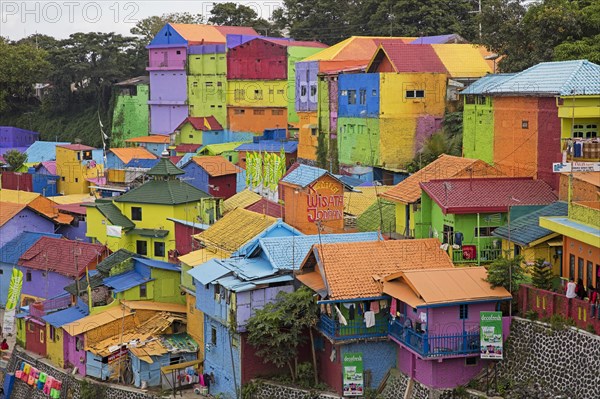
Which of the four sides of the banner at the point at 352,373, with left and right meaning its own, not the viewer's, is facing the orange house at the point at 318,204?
back

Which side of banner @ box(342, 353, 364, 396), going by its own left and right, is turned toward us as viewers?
front

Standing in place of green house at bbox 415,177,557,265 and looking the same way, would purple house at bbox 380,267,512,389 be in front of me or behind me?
in front

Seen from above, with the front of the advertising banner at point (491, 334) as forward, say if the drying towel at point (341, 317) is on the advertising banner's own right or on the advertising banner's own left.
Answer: on the advertising banner's own right

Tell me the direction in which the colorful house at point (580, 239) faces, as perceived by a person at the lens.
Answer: facing the viewer and to the left of the viewer

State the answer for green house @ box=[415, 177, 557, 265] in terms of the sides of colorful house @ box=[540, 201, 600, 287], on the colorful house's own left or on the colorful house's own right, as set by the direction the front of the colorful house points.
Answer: on the colorful house's own right

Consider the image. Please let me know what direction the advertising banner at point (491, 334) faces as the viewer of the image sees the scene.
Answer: facing the viewer

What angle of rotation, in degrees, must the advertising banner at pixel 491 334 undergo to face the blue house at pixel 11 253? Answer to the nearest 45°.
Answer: approximately 135° to its right

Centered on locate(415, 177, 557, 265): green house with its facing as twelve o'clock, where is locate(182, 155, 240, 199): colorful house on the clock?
The colorful house is roughly at 5 o'clock from the green house.

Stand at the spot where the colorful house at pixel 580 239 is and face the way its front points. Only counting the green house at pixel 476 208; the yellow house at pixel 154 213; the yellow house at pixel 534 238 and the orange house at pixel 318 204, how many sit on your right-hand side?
4

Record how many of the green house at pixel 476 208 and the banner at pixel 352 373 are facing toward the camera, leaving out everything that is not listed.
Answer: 2

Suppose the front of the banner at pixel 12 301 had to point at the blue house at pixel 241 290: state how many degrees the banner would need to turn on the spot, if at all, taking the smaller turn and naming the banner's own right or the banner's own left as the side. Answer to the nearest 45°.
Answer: approximately 45° to the banner's own left

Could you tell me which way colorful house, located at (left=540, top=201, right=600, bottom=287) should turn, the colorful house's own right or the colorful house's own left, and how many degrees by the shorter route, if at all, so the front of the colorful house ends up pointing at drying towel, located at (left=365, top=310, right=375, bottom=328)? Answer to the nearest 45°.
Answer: approximately 45° to the colorful house's own right

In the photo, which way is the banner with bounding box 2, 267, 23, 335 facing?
toward the camera

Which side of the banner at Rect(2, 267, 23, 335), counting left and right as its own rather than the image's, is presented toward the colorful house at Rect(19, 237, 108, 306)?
left

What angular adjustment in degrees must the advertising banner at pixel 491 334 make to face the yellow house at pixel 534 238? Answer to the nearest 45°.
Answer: approximately 180°

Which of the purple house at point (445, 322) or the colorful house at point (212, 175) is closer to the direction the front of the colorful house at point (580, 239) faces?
the purple house
